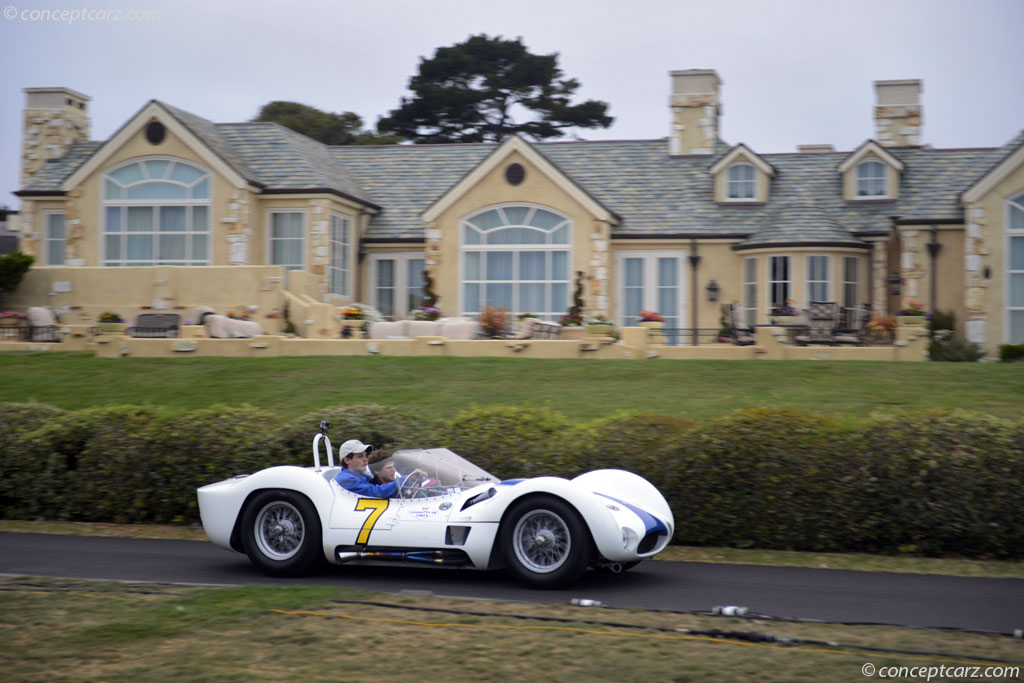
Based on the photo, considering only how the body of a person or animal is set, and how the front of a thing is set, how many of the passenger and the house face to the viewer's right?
1

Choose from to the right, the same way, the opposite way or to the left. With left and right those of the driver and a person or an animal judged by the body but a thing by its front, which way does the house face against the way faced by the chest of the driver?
to the right

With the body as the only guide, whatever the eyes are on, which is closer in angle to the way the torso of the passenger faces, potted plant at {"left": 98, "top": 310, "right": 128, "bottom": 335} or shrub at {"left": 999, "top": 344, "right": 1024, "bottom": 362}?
the shrub

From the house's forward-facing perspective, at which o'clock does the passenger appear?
The passenger is roughly at 12 o'clock from the house.

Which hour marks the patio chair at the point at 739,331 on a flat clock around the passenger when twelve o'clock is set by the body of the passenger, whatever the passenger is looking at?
The patio chair is roughly at 10 o'clock from the passenger.

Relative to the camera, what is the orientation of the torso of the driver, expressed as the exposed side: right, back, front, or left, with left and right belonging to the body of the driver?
right

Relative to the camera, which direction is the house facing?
toward the camera

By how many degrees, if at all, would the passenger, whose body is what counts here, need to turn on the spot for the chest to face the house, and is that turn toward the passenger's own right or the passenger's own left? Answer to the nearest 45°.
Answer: approximately 90° to the passenger's own left

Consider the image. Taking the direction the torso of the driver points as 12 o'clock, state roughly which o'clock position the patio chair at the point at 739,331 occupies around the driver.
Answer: The patio chair is roughly at 10 o'clock from the driver.

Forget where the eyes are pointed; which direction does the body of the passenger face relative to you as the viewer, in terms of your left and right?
facing to the right of the viewer

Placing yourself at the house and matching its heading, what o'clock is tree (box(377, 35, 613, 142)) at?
The tree is roughly at 6 o'clock from the house.

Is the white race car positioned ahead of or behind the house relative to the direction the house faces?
ahead

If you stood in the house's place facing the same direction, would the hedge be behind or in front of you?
in front

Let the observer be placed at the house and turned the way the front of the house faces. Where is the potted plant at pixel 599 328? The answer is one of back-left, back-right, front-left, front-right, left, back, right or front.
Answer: front
